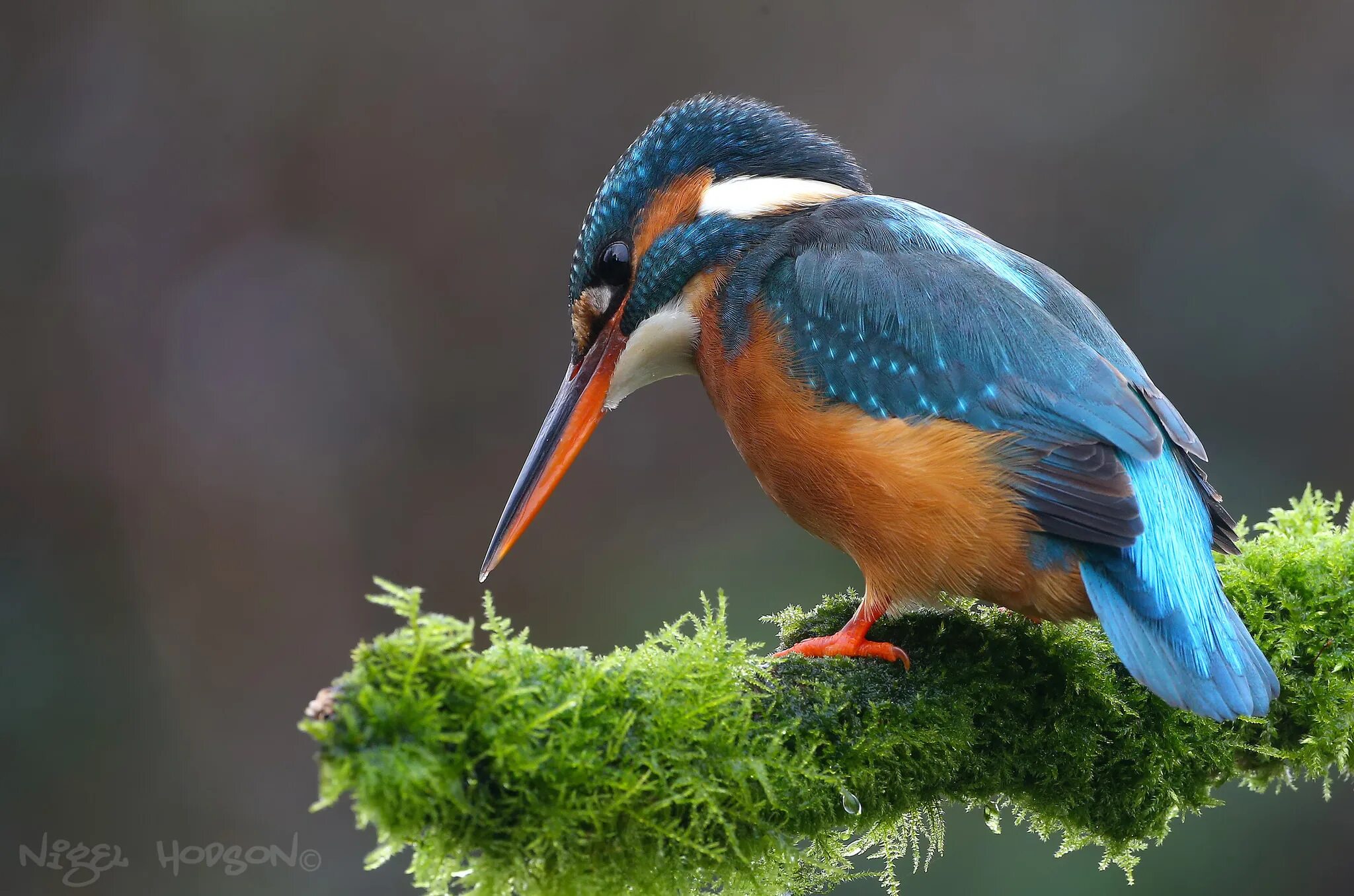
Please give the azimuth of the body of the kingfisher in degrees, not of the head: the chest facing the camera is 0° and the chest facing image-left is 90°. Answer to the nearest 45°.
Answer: approximately 90°
